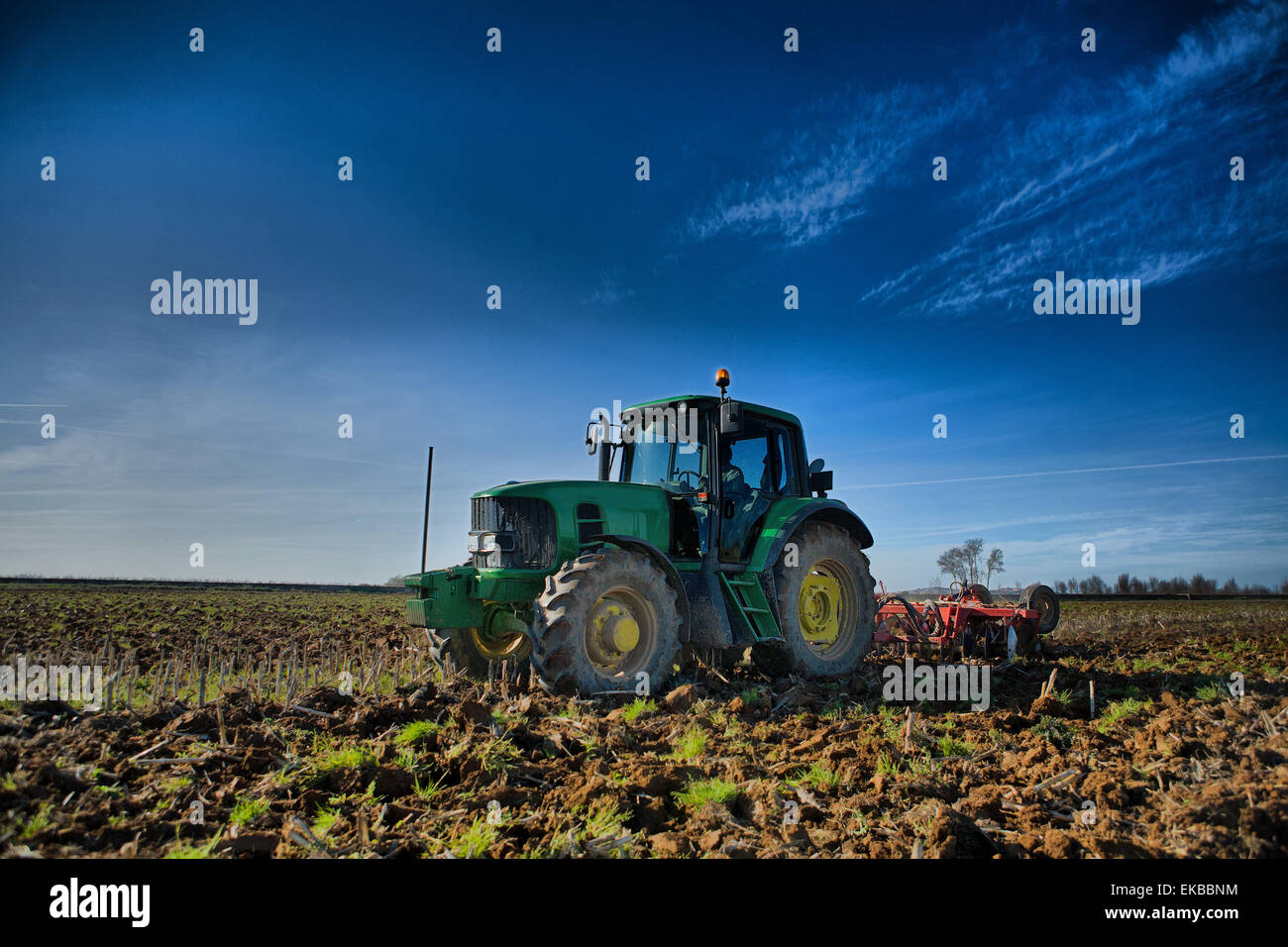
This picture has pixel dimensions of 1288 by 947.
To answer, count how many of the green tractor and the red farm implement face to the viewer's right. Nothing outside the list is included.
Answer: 0

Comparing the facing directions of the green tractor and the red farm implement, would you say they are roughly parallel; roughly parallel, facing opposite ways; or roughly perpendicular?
roughly parallel

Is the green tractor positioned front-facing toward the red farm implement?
no

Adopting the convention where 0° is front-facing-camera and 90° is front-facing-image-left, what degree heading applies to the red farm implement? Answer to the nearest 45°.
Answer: approximately 45°

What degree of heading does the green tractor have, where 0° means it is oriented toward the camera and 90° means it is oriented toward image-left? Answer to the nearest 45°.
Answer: approximately 45°

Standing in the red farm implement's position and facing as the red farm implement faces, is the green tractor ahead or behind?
ahead
